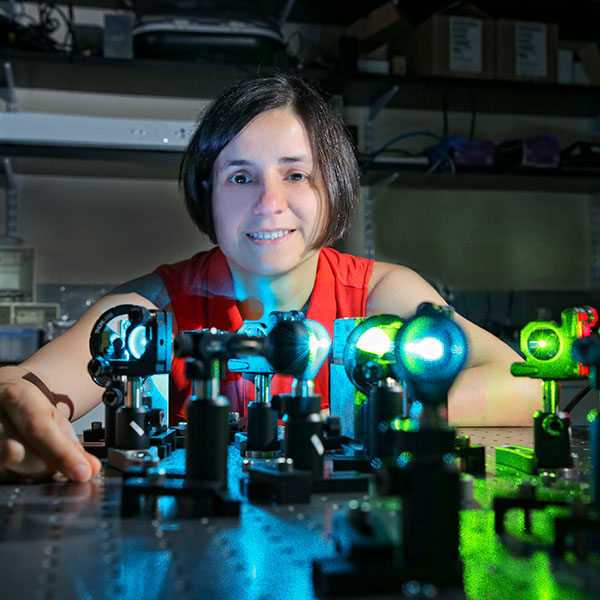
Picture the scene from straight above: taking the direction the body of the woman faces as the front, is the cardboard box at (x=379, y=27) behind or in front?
behind

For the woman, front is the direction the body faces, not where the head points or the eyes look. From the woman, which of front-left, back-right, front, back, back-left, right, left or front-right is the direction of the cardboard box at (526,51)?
back-left

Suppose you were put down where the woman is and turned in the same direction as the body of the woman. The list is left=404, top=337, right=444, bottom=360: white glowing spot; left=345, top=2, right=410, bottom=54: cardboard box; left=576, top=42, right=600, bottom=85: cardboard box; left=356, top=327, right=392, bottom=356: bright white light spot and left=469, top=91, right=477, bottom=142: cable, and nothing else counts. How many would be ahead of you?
2

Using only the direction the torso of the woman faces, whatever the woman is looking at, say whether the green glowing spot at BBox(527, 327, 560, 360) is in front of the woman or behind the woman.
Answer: in front

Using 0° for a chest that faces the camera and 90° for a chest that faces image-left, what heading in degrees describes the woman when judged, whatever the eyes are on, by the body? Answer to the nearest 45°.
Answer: approximately 0°

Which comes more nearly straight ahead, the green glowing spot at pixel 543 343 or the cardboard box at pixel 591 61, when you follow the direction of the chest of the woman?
the green glowing spot

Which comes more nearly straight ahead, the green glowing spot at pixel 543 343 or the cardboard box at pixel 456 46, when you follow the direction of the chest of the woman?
the green glowing spot

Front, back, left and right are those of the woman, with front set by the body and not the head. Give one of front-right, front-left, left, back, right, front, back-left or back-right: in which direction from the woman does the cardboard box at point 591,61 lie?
back-left

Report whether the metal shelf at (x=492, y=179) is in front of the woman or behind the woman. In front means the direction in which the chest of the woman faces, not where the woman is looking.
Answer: behind

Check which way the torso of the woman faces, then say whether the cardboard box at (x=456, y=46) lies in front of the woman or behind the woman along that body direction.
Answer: behind
